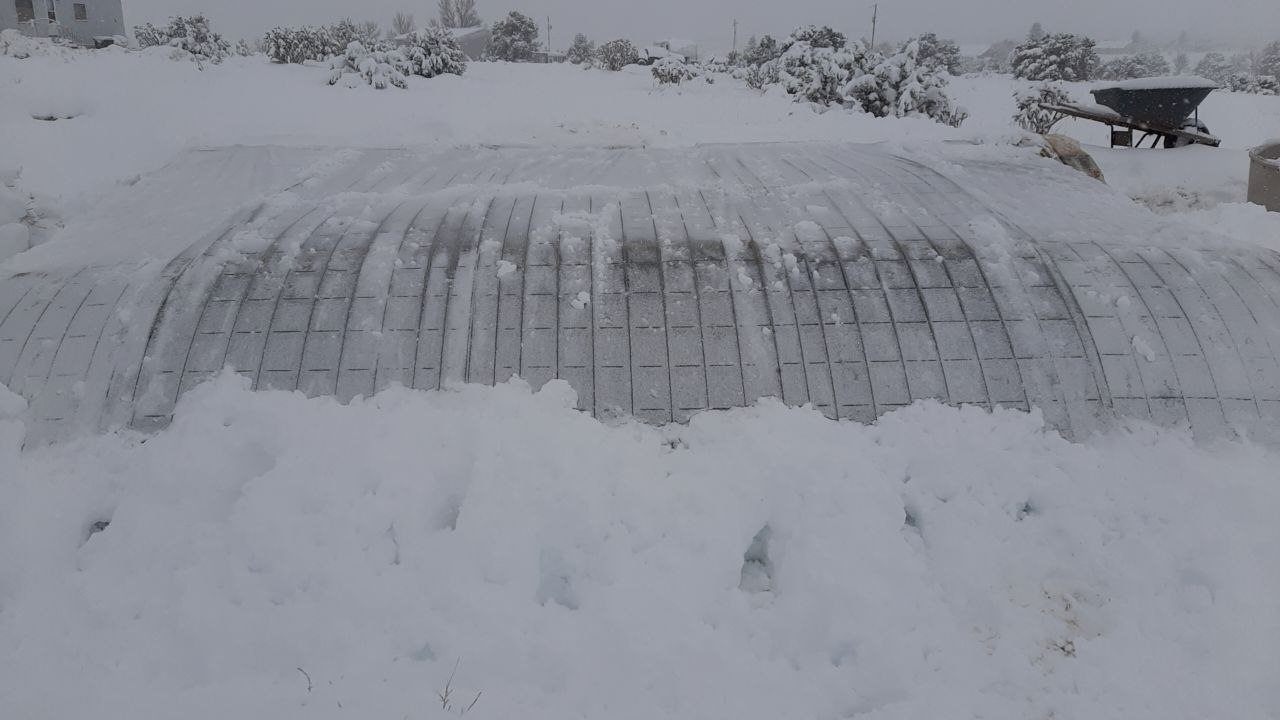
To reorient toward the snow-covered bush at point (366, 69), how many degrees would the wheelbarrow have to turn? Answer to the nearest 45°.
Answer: approximately 180°

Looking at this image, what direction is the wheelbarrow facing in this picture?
to the viewer's right

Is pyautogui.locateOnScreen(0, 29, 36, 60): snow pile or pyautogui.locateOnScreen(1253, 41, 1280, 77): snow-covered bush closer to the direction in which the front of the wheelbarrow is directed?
the snow-covered bush

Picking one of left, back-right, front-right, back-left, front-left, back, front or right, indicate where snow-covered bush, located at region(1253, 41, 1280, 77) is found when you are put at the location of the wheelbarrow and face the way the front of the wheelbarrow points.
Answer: left

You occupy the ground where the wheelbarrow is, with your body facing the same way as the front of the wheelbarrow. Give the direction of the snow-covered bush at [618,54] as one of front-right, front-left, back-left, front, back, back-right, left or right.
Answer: back-left

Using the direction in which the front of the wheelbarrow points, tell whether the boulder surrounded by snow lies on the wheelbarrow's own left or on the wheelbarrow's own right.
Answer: on the wheelbarrow's own right
